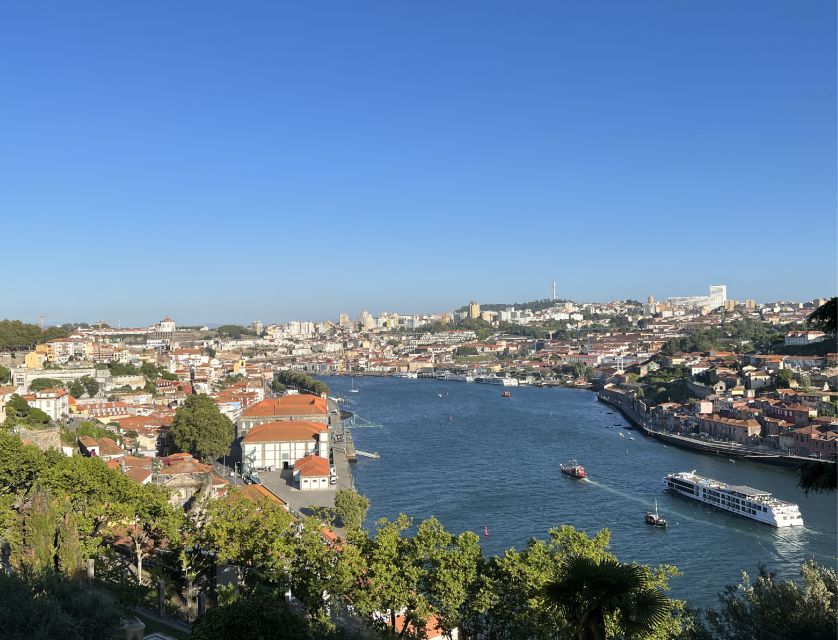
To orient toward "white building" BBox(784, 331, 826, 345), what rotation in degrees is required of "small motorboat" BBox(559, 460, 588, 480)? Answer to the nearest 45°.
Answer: approximately 90° to its right

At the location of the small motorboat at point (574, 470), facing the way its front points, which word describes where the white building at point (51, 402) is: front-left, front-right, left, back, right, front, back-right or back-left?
front-left

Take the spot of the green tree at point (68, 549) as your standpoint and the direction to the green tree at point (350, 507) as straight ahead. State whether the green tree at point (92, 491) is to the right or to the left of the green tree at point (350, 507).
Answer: left
